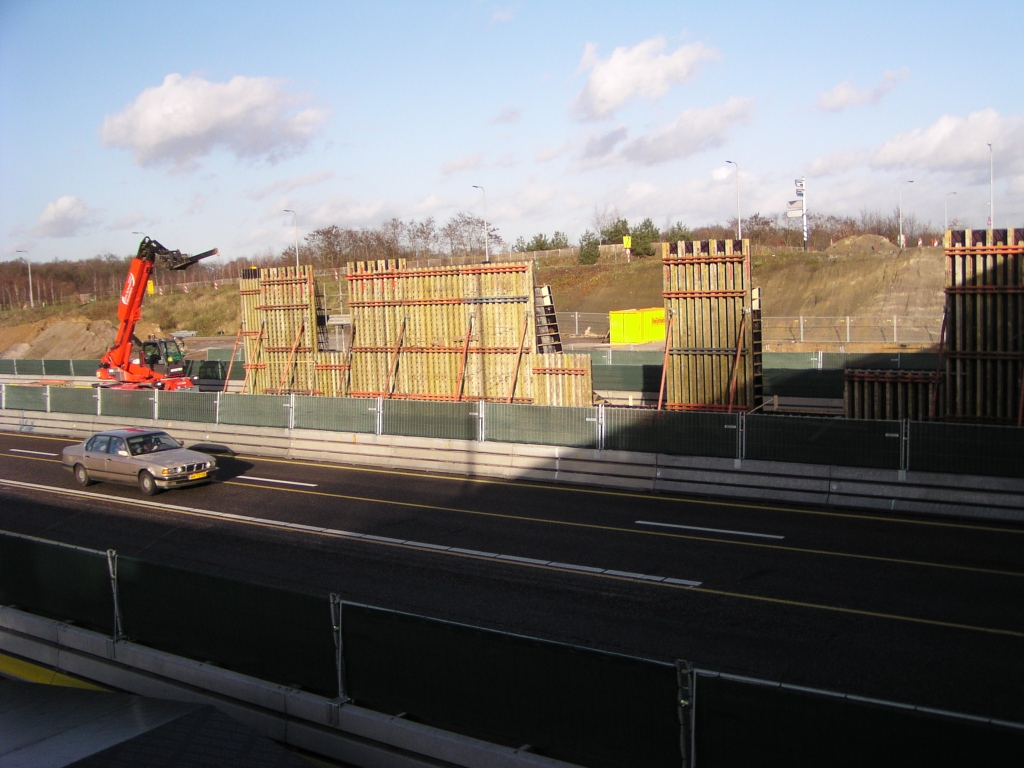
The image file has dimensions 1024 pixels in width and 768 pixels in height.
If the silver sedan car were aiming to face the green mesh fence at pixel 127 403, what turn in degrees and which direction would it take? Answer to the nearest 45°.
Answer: approximately 135° to its left

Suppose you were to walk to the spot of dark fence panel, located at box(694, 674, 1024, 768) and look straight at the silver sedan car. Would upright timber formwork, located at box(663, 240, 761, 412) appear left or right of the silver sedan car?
right

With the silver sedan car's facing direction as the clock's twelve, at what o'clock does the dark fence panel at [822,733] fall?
The dark fence panel is roughly at 1 o'clock from the silver sedan car.

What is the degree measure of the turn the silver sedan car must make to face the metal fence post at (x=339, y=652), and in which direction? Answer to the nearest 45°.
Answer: approximately 45° to its right

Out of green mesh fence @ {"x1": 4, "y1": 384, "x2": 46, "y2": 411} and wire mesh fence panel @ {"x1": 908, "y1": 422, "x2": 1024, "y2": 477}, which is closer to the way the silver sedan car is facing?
the wire mesh fence panel

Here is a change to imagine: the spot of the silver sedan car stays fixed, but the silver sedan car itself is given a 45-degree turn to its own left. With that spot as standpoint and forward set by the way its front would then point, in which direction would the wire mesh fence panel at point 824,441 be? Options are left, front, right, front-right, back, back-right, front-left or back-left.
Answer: front-right

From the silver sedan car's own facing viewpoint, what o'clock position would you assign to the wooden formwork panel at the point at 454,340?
The wooden formwork panel is roughly at 10 o'clock from the silver sedan car.

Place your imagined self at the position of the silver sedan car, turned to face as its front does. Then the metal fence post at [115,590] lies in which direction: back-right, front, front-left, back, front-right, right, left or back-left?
front-right

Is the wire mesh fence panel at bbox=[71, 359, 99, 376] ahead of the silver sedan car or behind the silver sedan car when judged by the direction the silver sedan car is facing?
behind

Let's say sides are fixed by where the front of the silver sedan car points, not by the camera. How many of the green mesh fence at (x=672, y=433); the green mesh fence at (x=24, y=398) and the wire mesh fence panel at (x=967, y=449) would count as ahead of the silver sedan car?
2

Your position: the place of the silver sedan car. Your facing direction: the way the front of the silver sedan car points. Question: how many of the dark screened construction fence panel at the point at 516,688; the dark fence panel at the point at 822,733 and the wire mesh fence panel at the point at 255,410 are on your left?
1

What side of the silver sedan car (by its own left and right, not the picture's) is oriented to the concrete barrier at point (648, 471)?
front

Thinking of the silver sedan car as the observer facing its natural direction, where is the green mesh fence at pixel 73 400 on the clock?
The green mesh fence is roughly at 7 o'clock from the silver sedan car.

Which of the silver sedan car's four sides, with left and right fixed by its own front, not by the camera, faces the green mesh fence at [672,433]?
front

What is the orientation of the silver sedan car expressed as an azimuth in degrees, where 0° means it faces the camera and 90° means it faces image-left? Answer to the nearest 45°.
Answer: approximately 315°

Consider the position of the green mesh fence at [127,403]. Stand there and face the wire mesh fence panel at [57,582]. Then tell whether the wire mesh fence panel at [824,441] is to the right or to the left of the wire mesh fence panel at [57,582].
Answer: left

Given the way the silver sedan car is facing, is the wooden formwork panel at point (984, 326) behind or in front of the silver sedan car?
in front

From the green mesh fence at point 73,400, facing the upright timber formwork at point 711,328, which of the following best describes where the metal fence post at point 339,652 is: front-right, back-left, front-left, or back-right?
front-right

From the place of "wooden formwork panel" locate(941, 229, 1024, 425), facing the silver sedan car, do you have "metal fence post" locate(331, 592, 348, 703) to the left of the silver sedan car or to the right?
left

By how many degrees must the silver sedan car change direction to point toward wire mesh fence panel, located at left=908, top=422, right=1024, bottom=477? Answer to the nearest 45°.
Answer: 0° — it already faces it

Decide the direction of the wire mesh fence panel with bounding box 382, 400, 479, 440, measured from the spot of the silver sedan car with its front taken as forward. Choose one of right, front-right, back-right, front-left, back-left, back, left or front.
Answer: front-left
